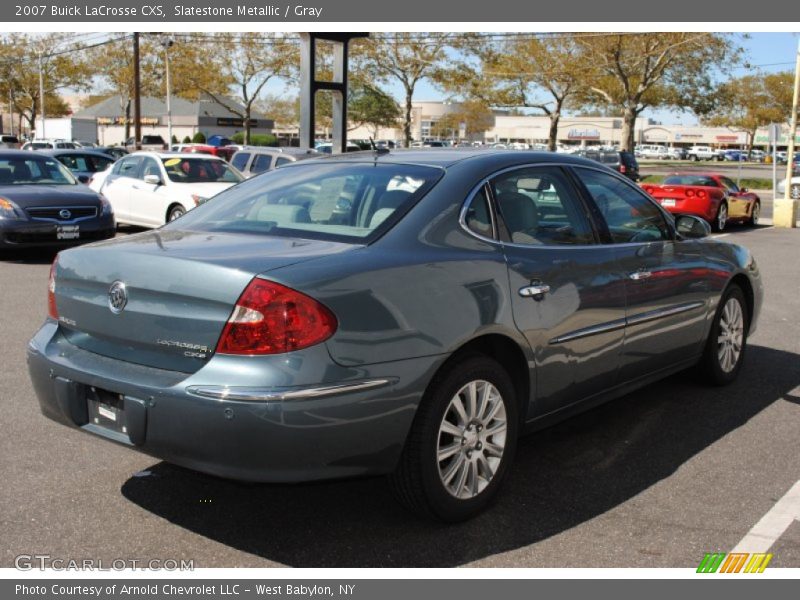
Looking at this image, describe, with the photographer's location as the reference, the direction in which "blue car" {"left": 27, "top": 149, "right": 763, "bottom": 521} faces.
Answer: facing away from the viewer and to the right of the viewer

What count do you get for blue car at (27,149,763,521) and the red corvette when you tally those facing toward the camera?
0

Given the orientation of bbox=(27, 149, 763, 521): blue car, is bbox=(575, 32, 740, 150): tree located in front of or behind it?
in front

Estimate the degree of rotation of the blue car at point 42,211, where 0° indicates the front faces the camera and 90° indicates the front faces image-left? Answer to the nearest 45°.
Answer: approximately 315°

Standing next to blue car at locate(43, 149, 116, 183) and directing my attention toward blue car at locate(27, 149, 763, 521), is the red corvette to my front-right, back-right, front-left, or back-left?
front-left

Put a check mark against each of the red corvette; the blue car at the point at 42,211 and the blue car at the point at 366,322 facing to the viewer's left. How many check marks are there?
0

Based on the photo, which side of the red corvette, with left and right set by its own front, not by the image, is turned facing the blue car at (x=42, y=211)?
back

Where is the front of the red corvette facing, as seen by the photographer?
facing away from the viewer and to the right of the viewer

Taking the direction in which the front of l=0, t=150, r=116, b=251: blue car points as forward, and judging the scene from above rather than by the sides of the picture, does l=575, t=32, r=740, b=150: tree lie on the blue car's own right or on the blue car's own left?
on the blue car's own left

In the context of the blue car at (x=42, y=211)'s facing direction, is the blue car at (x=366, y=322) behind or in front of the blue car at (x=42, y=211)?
in front

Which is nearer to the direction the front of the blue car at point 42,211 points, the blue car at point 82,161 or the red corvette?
the red corvette
